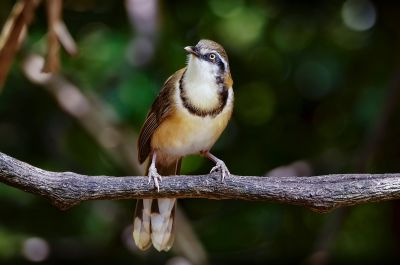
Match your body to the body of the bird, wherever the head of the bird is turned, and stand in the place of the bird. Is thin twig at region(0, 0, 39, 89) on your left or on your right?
on your right

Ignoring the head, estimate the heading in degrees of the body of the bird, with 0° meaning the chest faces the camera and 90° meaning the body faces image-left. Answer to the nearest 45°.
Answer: approximately 315°
